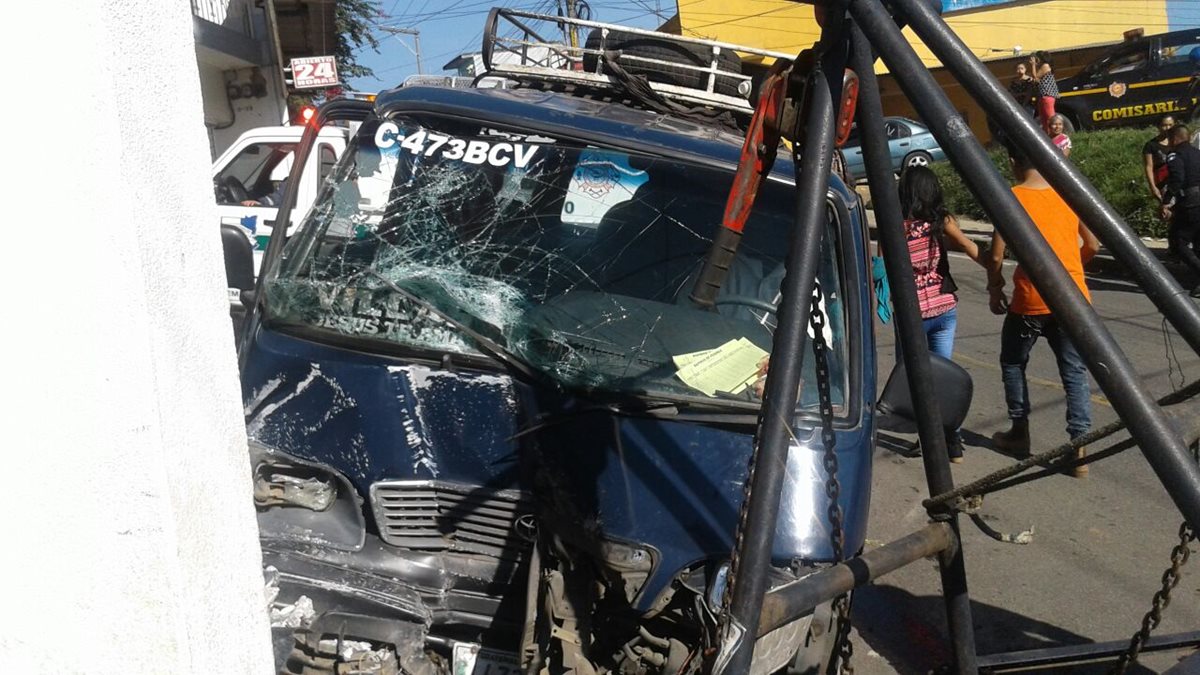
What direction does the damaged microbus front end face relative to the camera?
toward the camera

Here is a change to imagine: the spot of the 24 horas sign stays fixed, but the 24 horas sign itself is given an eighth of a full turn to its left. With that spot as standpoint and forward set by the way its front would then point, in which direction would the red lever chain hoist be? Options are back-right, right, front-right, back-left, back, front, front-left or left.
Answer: front-right

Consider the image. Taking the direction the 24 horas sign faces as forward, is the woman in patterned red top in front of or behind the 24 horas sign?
in front

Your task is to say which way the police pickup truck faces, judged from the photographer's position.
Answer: facing to the left of the viewer

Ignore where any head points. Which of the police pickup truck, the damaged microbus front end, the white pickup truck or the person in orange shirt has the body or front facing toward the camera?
the damaged microbus front end

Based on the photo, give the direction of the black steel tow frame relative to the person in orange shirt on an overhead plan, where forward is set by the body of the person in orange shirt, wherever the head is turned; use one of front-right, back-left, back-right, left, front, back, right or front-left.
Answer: back-left

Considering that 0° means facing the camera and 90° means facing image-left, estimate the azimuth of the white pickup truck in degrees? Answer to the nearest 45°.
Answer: approximately 90°

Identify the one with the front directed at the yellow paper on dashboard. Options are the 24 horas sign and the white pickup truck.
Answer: the 24 horas sign

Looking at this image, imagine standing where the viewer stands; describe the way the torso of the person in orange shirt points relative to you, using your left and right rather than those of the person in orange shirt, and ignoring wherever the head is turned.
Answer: facing away from the viewer and to the left of the viewer

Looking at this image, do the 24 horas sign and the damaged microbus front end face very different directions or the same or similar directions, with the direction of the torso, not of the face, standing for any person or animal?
same or similar directions

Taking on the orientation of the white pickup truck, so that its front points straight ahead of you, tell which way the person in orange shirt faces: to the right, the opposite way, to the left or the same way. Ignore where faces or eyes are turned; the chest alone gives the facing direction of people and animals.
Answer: to the right

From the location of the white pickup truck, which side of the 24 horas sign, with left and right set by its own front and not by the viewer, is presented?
front

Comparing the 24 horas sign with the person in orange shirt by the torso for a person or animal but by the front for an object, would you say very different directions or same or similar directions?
very different directions

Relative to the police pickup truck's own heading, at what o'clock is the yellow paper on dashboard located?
The yellow paper on dashboard is roughly at 9 o'clock from the police pickup truck.

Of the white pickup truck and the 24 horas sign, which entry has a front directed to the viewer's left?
the white pickup truck

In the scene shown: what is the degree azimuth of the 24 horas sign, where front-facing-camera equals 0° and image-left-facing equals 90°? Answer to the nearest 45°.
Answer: approximately 0°

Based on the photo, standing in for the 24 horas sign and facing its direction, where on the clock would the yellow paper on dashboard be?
The yellow paper on dashboard is roughly at 12 o'clock from the 24 horas sign.
